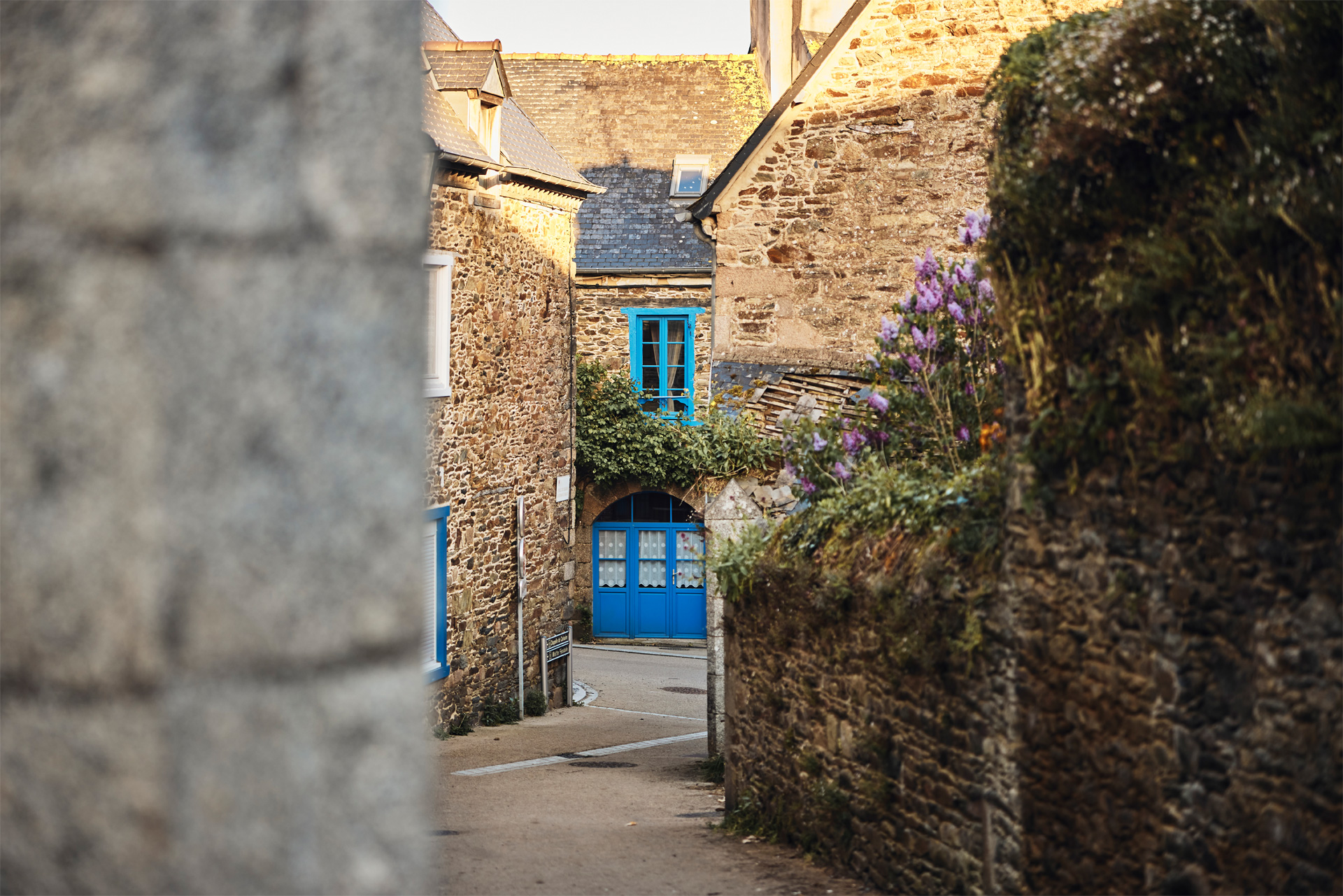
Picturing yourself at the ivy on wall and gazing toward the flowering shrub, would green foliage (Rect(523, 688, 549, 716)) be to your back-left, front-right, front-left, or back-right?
front-right

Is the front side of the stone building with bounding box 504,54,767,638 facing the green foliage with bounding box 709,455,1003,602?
yes

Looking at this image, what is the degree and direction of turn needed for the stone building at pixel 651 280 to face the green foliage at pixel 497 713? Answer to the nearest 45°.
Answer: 0° — it already faces it

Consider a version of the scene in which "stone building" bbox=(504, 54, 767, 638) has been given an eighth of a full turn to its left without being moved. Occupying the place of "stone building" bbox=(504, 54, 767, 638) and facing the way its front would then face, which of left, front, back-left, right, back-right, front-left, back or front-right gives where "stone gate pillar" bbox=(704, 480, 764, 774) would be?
front-right

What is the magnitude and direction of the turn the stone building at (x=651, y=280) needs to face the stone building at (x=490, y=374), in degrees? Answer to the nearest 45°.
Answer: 0° — it already faces it

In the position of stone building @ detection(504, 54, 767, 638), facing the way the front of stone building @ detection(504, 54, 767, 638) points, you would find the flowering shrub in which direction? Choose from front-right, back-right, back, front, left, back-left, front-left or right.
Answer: front

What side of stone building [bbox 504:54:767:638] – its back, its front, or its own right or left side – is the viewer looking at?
front

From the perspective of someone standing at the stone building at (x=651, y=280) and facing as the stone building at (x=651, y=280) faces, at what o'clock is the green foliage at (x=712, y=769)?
The green foliage is roughly at 12 o'clock from the stone building.

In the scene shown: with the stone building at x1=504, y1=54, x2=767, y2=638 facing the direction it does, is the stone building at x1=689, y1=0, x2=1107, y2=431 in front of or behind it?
in front

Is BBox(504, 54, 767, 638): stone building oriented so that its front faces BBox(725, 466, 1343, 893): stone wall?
yes

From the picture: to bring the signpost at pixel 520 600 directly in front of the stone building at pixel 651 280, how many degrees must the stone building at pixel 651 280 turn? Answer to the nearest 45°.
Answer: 0° — it already faces it
